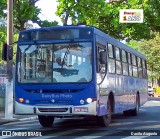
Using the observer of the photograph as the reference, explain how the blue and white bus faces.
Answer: facing the viewer and to the left of the viewer

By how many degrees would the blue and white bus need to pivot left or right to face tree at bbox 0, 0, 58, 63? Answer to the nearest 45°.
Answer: approximately 135° to its right
